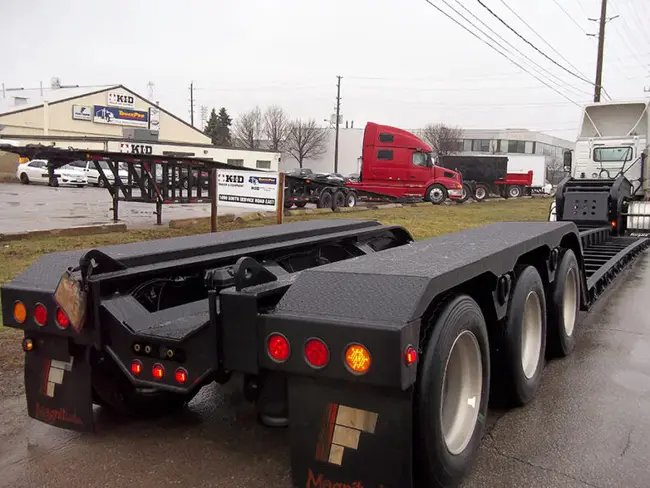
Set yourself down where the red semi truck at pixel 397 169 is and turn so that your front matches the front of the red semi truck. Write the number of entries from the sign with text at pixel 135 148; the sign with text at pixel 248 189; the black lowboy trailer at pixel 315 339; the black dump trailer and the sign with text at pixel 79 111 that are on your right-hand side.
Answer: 2

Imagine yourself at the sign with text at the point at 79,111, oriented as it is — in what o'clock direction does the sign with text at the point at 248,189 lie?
the sign with text at the point at 248,189 is roughly at 12 o'clock from the sign with text at the point at 79,111.

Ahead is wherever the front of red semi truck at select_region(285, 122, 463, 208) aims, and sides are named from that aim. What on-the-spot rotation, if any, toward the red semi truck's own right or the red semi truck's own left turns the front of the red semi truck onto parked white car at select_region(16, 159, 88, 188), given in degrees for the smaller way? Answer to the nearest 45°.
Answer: approximately 180°

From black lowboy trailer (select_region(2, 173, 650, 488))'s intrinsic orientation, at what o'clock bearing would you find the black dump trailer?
The black dump trailer is roughly at 11 o'clock from the black lowboy trailer.

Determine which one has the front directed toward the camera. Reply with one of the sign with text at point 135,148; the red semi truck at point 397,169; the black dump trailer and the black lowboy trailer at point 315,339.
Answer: the sign with text

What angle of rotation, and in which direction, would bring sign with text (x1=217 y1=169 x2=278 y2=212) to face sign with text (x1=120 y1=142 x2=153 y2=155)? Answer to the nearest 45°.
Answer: approximately 180°

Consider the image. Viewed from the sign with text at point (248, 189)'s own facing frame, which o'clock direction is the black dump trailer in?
The black dump trailer is roughly at 7 o'clock from the sign with text.

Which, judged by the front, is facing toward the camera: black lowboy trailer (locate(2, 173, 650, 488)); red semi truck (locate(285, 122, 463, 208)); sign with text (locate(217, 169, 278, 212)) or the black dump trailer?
the sign with text

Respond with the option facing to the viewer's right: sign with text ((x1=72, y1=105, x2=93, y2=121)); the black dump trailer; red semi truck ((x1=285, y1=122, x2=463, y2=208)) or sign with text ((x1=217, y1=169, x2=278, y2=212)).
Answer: the red semi truck
